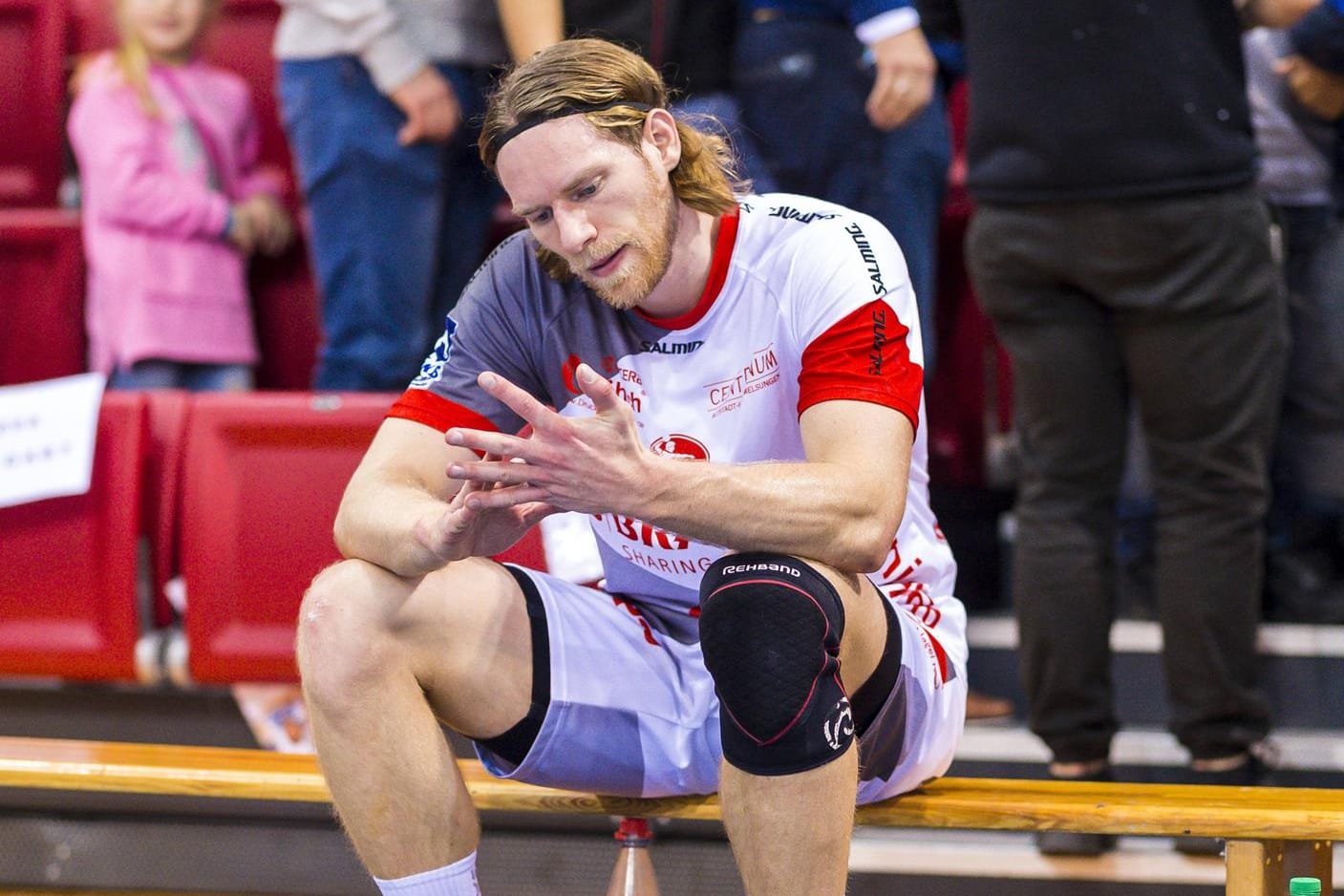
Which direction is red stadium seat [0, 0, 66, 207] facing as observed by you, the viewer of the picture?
facing the viewer

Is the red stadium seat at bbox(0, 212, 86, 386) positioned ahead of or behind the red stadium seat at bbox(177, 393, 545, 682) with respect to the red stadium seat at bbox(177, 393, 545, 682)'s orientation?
behind

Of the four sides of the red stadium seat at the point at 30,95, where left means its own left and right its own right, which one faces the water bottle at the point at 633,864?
front

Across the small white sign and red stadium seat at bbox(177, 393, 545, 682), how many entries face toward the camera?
2

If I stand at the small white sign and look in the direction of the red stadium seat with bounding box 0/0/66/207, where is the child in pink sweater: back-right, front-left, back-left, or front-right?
front-right

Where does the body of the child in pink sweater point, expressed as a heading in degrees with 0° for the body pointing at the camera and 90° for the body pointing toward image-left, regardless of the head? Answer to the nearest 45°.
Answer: approximately 315°

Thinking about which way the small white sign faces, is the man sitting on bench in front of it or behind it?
in front

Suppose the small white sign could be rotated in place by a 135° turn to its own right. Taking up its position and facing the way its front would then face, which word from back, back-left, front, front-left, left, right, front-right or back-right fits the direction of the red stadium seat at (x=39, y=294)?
front-right

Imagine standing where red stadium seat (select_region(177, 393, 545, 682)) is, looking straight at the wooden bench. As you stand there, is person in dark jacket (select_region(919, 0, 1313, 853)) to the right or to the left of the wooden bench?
left

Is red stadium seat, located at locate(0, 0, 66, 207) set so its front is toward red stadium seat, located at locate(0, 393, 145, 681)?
yes

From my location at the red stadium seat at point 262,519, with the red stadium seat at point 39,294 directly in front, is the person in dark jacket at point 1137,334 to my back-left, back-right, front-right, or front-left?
back-right

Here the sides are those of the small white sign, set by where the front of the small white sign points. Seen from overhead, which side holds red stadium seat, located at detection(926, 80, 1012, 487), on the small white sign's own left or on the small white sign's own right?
on the small white sign's own left

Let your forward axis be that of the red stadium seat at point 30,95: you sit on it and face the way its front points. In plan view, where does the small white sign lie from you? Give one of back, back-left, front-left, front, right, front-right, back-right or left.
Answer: front

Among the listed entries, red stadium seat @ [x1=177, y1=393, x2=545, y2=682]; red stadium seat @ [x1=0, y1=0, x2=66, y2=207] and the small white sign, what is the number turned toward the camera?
3

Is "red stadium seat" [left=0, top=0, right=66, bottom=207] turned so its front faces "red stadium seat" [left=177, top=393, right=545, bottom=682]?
yes

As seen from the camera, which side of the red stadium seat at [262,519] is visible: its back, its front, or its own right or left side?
front
